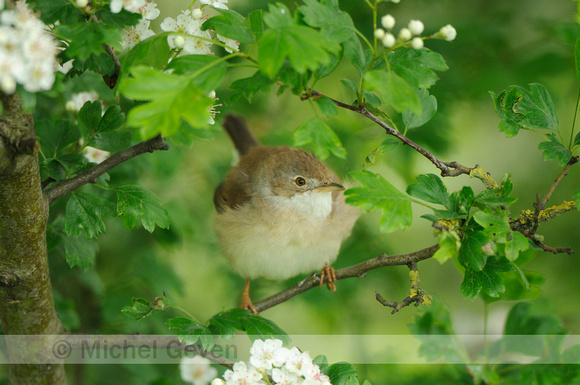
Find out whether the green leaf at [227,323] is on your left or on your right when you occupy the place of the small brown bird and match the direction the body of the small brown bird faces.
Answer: on your right

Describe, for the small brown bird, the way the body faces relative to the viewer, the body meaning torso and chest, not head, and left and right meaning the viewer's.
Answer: facing the viewer and to the right of the viewer

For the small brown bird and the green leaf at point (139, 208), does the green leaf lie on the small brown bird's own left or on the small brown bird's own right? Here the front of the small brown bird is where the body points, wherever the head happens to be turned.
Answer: on the small brown bird's own right

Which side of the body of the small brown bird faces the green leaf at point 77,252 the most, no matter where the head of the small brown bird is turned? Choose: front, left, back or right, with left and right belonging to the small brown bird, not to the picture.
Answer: right

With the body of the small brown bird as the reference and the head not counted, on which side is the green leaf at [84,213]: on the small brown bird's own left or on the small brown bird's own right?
on the small brown bird's own right
